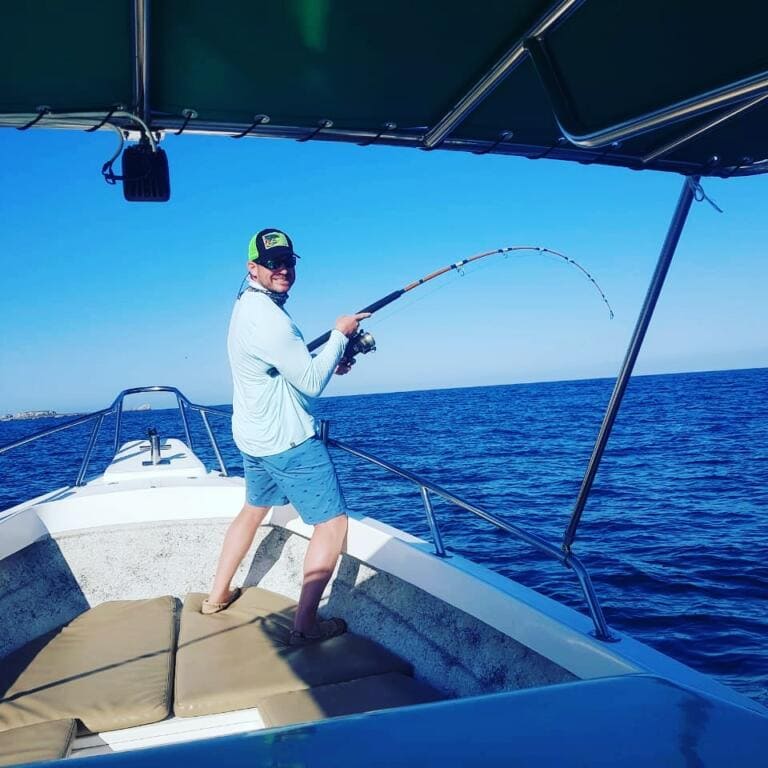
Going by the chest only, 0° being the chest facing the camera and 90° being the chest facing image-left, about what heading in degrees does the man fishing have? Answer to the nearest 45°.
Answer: approximately 270°
